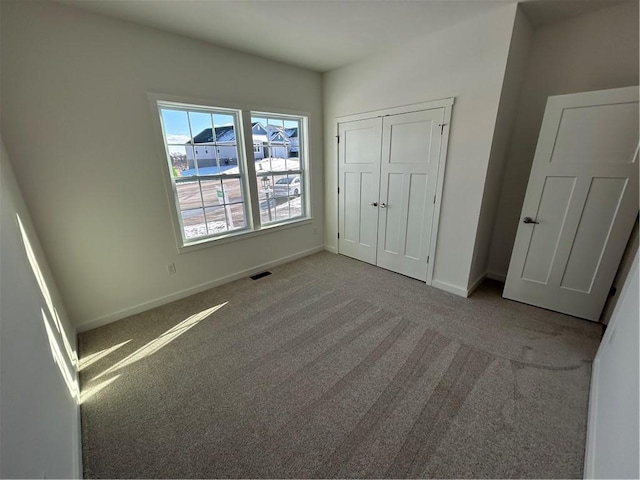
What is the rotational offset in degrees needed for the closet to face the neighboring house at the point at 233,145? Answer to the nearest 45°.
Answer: approximately 45° to its right

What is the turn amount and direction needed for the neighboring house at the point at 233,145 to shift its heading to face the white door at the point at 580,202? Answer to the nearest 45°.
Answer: approximately 45° to its left

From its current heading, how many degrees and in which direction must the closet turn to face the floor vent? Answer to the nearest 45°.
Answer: approximately 45° to its right

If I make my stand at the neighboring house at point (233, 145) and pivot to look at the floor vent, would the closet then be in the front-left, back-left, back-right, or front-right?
front-left

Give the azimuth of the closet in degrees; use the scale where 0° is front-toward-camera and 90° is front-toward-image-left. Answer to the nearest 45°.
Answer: approximately 45°

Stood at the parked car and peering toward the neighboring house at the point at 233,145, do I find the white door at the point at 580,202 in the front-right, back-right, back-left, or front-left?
back-left

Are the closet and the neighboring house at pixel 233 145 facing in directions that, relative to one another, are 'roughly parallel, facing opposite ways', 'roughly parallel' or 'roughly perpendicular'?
roughly perpendicular
